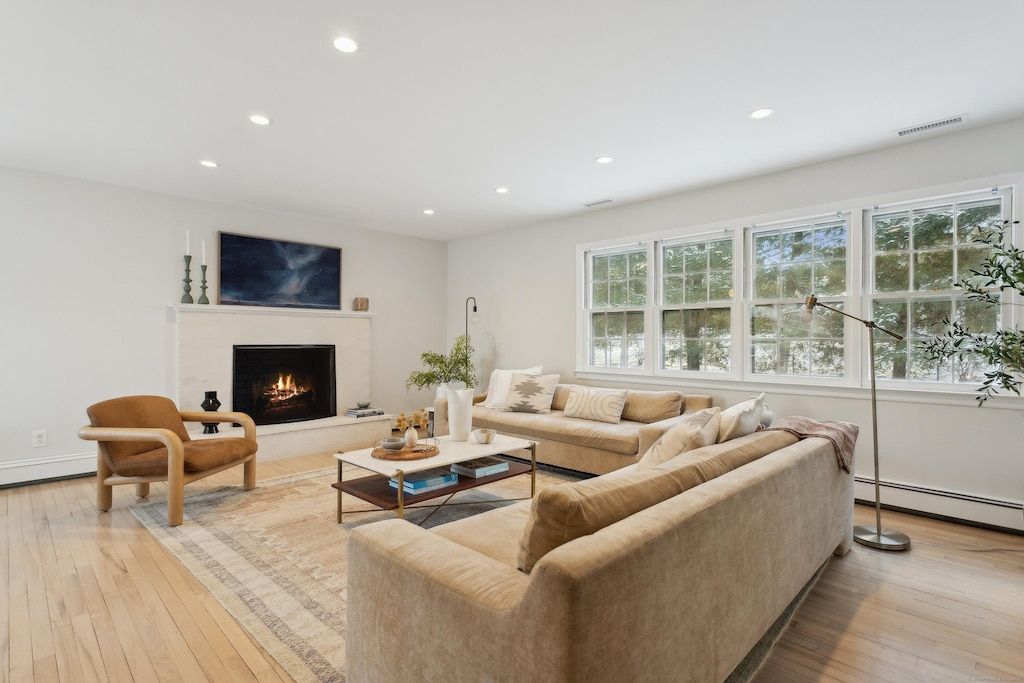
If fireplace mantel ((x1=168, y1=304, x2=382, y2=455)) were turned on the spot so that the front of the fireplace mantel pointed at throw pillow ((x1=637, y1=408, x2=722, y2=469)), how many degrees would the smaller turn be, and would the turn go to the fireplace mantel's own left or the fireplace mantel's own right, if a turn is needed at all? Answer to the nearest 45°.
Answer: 0° — it already faces it

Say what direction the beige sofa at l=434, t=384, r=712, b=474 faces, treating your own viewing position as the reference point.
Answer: facing the viewer and to the left of the viewer

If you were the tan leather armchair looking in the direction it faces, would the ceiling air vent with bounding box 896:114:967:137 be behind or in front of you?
in front

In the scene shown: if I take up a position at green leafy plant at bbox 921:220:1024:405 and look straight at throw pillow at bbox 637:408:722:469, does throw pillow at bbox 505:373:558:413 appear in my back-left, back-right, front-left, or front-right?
front-right

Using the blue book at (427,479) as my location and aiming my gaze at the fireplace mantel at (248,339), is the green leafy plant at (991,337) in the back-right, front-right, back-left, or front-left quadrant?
back-right

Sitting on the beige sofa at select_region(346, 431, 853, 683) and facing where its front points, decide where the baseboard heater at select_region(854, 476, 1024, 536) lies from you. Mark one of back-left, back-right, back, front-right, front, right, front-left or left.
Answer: right

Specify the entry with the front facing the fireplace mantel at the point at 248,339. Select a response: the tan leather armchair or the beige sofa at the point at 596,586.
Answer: the beige sofa

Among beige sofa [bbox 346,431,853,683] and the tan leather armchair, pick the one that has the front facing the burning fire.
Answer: the beige sofa

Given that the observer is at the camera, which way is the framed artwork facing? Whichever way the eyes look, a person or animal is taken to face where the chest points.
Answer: facing the viewer and to the right of the viewer

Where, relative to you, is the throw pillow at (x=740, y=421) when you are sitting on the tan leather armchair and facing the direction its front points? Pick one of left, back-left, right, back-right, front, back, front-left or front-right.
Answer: front

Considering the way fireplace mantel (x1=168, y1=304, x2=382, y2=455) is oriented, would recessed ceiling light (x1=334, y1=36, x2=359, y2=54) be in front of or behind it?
in front

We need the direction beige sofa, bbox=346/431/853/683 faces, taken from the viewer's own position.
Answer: facing away from the viewer and to the left of the viewer

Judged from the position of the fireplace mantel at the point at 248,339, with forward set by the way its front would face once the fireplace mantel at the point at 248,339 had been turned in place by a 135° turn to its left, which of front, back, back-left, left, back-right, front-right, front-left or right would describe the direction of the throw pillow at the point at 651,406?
back-right

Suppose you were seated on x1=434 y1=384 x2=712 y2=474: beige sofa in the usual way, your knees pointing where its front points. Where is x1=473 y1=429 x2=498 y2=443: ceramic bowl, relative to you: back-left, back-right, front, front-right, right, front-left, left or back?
front
